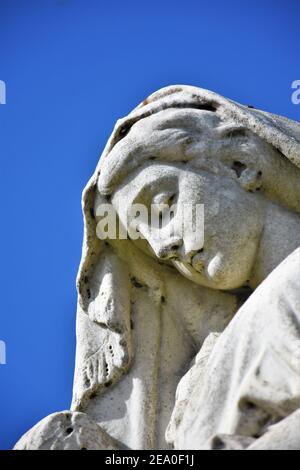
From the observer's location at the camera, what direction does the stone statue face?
facing the viewer and to the left of the viewer
